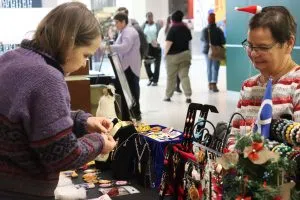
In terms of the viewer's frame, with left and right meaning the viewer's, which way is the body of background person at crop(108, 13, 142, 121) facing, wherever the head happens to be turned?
facing to the left of the viewer

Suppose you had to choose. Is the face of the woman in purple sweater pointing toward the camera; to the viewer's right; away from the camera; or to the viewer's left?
to the viewer's right

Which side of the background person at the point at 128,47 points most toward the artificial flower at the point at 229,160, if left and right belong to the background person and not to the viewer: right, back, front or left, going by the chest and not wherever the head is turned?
left

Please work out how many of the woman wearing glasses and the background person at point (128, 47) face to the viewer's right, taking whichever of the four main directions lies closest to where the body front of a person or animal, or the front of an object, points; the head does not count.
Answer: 0

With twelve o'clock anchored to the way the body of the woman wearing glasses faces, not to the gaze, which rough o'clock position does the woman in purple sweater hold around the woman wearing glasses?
The woman in purple sweater is roughly at 12 o'clock from the woman wearing glasses.

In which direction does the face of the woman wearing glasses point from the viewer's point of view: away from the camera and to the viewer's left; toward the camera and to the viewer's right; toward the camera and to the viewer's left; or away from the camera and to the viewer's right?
toward the camera and to the viewer's left

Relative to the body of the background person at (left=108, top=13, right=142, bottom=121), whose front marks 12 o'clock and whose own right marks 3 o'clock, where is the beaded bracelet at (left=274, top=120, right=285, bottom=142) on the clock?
The beaded bracelet is roughly at 9 o'clock from the background person.

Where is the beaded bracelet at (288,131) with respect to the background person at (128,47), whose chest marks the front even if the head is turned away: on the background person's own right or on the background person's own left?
on the background person's own left

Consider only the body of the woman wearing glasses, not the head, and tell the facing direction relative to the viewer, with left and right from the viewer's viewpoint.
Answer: facing the viewer and to the left of the viewer
